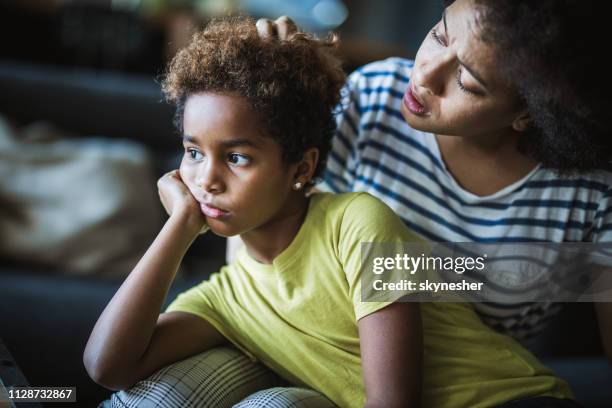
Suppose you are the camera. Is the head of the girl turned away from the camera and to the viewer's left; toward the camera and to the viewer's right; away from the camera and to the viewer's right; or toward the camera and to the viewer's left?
toward the camera and to the viewer's left

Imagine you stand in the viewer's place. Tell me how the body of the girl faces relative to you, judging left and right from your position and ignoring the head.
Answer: facing the viewer and to the left of the viewer

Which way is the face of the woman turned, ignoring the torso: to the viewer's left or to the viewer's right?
to the viewer's left

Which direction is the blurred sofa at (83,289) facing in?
toward the camera
